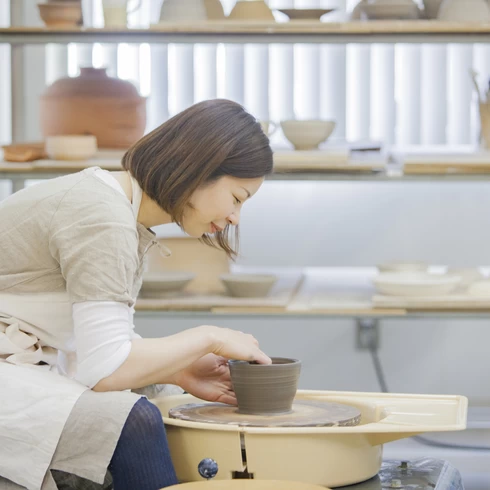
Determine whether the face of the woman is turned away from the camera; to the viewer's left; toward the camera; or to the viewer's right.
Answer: to the viewer's right

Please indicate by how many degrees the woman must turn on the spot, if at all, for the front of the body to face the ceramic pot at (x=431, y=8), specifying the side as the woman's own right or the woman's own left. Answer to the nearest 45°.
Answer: approximately 45° to the woman's own left

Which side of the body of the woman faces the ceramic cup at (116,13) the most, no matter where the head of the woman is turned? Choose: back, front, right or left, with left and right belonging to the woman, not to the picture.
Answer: left

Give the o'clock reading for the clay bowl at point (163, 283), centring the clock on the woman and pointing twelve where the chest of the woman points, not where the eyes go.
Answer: The clay bowl is roughly at 9 o'clock from the woman.

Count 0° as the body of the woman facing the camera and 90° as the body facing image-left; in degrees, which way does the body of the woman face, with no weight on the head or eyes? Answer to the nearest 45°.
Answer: approximately 270°

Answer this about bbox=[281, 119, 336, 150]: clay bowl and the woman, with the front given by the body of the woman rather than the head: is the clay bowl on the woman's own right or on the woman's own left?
on the woman's own left

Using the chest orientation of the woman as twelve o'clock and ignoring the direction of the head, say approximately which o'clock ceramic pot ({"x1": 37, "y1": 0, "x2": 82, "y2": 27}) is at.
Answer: The ceramic pot is roughly at 9 o'clock from the woman.

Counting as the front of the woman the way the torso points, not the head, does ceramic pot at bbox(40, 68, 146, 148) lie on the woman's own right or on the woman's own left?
on the woman's own left

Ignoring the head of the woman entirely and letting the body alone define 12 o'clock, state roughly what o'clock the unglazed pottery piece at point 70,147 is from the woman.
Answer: The unglazed pottery piece is roughly at 9 o'clock from the woman.

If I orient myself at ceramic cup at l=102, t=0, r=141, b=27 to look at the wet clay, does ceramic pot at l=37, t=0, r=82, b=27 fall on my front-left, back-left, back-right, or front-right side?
back-right

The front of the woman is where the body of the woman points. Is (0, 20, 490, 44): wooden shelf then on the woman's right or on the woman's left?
on the woman's left
